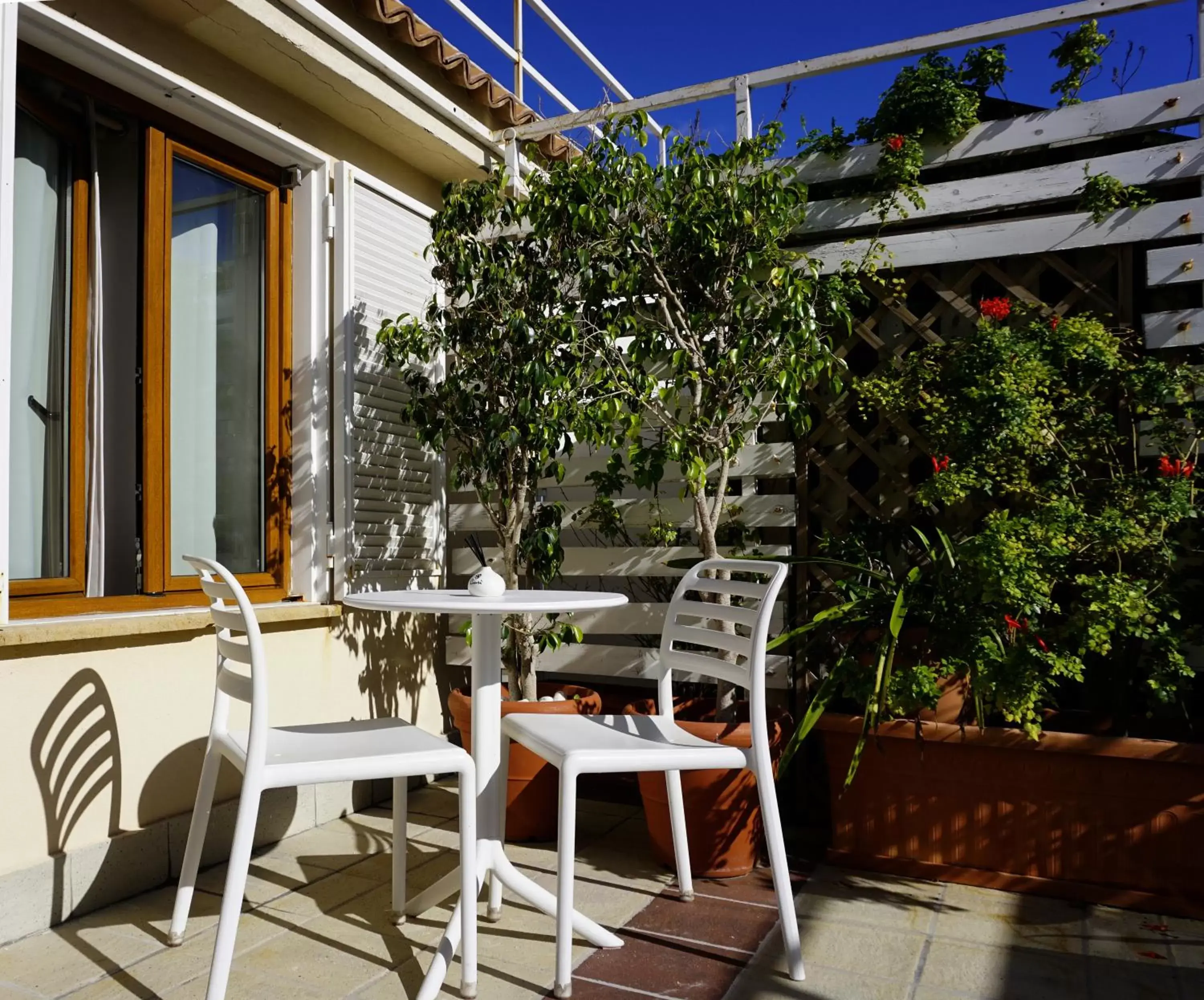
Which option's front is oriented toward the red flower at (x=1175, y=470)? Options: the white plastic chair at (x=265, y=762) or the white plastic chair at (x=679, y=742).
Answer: the white plastic chair at (x=265, y=762)

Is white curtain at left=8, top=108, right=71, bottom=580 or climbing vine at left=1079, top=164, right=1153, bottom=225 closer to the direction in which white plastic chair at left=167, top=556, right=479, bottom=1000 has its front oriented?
the climbing vine

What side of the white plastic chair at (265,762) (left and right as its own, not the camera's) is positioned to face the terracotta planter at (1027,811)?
front

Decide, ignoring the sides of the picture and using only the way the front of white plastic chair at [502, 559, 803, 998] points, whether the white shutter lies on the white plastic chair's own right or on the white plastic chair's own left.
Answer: on the white plastic chair's own right

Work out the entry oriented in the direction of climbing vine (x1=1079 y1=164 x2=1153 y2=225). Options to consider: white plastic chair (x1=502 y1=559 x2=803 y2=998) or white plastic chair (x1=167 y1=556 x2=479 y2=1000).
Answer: white plastic chair (x1=167 y1=556 x2=479 y2=1000)

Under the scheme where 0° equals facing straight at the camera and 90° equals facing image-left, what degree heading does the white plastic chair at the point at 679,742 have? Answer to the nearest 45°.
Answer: approximately 45°

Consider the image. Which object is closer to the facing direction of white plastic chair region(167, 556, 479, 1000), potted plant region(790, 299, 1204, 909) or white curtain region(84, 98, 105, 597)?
the potted plant

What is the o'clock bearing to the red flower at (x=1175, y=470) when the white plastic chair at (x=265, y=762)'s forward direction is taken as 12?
The red flower is roughly at 12 o'clock from the white plastic chair.

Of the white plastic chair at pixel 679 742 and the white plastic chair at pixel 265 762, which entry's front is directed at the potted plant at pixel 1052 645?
the white plastic chair at pixel 265 762

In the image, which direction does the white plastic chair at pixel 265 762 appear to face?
to the viewer's right

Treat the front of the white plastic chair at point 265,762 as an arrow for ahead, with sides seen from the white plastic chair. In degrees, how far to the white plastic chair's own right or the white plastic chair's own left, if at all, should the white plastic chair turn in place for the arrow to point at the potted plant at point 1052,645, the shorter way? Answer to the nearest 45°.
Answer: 0° — it already faces it

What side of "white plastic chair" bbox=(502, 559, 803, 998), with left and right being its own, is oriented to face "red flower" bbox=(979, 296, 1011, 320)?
back

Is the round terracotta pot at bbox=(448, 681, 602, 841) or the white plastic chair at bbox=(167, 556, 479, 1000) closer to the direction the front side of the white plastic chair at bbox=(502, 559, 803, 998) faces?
the white plastic chair

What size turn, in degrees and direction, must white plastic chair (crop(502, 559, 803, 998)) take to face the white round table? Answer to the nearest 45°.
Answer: approximately 45° to its right

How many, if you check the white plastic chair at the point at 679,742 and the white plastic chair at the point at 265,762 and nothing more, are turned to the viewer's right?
1

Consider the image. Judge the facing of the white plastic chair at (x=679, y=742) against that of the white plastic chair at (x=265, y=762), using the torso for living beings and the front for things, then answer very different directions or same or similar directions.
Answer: very different directions
